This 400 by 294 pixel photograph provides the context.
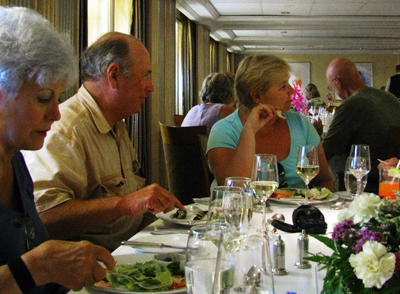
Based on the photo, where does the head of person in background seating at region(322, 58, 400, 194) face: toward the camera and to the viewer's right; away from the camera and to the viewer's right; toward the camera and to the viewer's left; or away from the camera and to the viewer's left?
away from the camera and to the viewer's left

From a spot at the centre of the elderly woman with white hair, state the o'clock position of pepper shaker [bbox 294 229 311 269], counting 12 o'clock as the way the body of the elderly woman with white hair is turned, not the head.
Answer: The pepper shaker is roughly at 11 o'clock from the elderly woman with white hair.

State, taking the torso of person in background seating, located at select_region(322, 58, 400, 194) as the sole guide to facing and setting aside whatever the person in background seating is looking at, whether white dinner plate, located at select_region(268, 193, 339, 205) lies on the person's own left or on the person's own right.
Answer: on the person's own left

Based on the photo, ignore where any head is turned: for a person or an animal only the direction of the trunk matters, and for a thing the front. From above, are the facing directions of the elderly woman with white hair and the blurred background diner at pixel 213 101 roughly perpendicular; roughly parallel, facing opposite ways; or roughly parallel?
roughly perpendicular

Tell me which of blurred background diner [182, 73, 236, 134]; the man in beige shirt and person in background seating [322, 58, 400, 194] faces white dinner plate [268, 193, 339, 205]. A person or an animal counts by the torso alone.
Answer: the man in beige shirt

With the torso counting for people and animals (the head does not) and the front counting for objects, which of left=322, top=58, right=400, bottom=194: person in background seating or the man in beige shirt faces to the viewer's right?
the man in beige shirt

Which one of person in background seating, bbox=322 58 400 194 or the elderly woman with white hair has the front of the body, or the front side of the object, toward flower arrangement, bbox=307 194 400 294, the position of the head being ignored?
the elderly woman with white hair

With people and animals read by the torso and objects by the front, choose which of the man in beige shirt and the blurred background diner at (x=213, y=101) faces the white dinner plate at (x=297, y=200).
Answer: the man in beige shirt

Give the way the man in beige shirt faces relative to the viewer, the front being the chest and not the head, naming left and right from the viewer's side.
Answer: facing to the right of the viewer

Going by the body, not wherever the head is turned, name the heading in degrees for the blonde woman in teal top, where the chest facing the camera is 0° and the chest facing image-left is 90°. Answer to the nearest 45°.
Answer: approximately 315°

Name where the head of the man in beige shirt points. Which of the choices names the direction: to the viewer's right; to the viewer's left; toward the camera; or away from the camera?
to the viewer's right

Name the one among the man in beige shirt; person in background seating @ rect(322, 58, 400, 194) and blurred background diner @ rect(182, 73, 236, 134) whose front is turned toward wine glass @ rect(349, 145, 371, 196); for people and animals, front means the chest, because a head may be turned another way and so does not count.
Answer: the man in beige shirt

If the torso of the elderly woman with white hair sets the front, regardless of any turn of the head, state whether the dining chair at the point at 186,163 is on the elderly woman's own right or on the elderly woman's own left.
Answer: on the elderly woman's own left

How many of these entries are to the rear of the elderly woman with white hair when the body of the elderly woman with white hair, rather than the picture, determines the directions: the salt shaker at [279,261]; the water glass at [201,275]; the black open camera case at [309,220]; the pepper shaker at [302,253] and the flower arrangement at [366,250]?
0
